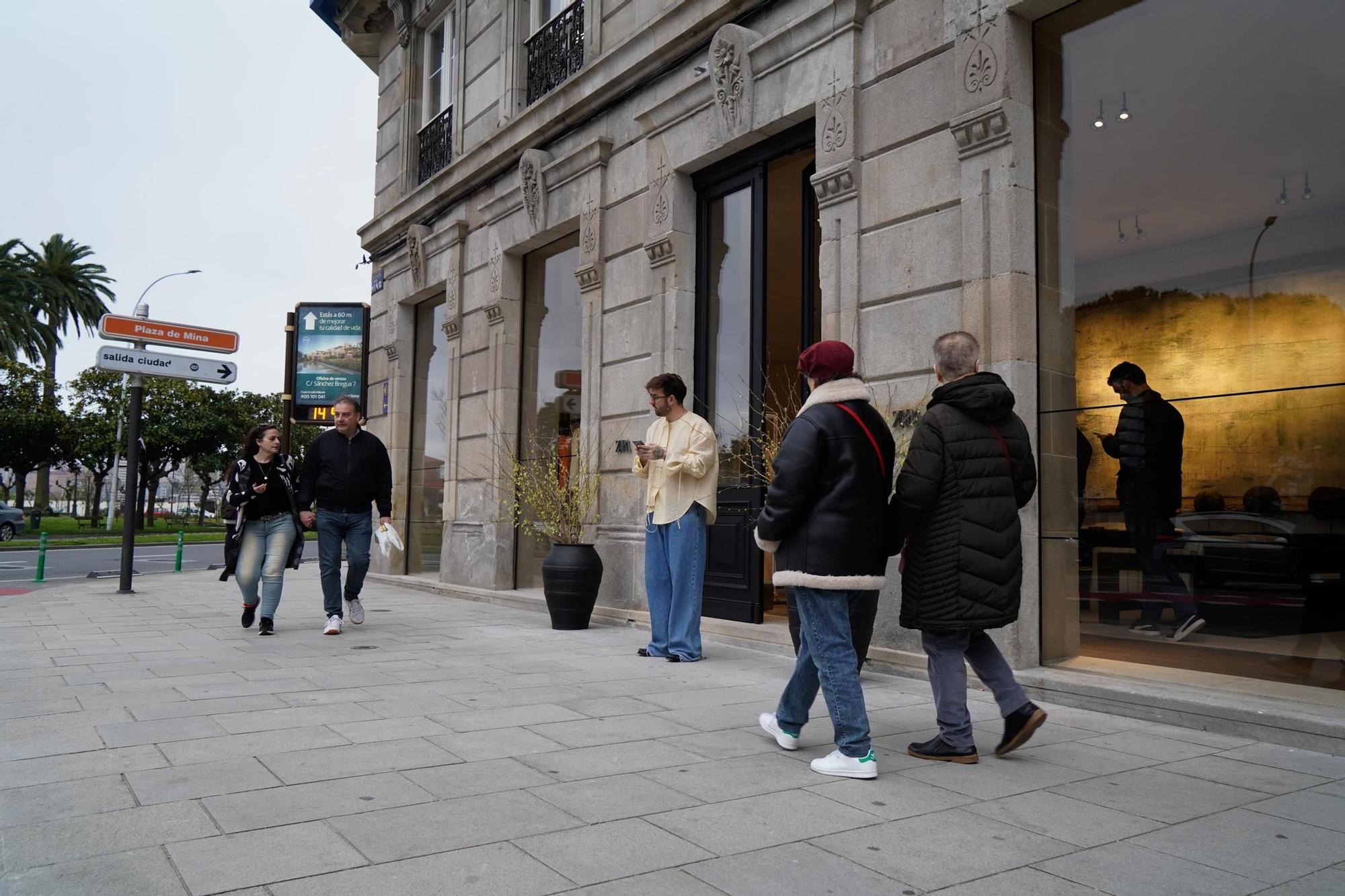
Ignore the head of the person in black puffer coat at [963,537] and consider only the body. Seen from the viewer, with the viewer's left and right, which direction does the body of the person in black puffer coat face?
facing away from the viewer and to the left of the viewer

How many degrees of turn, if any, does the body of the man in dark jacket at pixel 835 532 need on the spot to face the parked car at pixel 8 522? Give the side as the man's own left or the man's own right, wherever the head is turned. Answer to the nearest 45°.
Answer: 0° — they already face it

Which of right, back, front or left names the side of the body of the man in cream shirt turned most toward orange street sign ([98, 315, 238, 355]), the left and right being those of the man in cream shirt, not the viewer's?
right

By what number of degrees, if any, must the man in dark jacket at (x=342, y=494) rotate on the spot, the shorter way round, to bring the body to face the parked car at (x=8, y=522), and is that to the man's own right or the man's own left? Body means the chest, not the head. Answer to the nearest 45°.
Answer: approximately 180°

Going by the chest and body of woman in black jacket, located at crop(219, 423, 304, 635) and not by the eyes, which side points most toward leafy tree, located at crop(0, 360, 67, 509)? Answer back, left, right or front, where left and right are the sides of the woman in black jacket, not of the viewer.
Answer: back

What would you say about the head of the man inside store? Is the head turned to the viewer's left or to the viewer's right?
to the viewer's left

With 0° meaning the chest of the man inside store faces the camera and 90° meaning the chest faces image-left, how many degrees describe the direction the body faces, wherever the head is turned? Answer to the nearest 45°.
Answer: approximately 90°

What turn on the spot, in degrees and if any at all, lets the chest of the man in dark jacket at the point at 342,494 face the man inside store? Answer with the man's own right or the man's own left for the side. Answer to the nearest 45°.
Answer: approximately 45° to the man's own left
